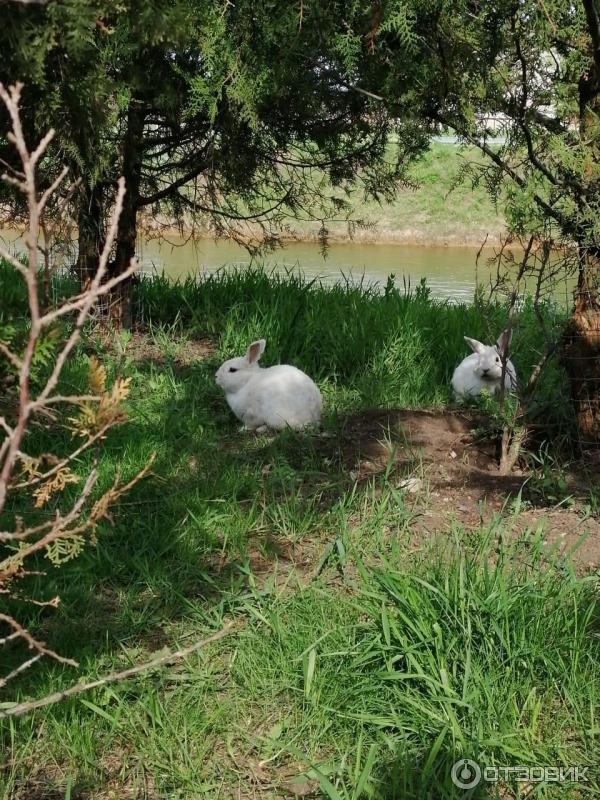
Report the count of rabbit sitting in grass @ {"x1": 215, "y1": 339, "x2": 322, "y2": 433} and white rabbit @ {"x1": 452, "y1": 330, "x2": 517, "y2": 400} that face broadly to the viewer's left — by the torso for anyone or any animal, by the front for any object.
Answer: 1

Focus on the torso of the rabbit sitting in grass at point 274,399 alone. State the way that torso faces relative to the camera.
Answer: to the viewer's left

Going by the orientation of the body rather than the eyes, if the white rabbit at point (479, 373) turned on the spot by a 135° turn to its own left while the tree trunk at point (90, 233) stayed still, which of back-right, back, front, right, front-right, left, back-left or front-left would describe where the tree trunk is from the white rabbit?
left

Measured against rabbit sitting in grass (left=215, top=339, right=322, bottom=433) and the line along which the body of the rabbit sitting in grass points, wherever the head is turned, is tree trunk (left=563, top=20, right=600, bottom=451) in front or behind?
behind

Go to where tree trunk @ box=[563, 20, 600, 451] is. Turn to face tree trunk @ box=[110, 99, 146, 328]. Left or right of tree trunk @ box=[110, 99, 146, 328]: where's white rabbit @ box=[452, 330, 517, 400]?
right

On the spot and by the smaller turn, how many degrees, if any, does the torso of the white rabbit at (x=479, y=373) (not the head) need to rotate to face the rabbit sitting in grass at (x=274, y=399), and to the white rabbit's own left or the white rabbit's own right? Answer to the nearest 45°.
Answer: approximately 90° to the white rabbit's own right

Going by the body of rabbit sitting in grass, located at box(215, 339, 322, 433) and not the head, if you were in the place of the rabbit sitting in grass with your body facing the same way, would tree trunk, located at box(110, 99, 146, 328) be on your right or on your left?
on your right

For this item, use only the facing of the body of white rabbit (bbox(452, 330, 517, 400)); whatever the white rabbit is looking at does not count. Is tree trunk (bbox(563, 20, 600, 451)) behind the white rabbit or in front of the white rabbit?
in front

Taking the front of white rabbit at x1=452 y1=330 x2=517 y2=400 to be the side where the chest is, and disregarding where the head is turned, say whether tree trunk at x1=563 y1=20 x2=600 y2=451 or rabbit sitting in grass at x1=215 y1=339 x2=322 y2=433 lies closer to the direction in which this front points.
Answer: the tree trunk

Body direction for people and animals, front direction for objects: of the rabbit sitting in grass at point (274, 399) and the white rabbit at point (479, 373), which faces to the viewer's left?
the rabbit sitting in grass

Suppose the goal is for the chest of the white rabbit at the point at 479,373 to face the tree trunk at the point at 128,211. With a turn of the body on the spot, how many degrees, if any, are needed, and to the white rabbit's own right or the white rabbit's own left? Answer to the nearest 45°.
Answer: approximately 135° to the white rabbit's own right

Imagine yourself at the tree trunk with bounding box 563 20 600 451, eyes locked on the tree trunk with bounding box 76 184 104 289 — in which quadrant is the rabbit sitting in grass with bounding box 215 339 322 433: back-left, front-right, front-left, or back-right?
front-left

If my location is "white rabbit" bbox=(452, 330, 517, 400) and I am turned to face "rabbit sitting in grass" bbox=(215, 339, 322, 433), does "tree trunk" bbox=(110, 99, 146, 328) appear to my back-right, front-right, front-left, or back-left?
front-right
